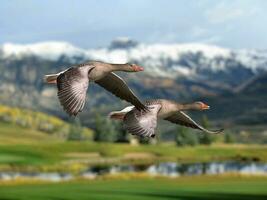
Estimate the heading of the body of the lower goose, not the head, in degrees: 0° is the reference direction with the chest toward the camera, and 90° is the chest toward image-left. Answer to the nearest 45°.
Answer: approximately 270°

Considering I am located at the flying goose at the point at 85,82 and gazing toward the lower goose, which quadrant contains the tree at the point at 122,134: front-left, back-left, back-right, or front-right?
front-left

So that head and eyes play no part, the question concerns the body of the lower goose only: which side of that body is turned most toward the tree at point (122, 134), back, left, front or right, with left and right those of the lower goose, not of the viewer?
left

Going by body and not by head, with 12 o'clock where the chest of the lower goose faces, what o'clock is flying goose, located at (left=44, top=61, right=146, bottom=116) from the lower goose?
The flying goose is roughly at 5 o'clock from the lower goose.

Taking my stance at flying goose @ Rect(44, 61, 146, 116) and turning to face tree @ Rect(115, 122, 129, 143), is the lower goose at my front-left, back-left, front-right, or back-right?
front-right
